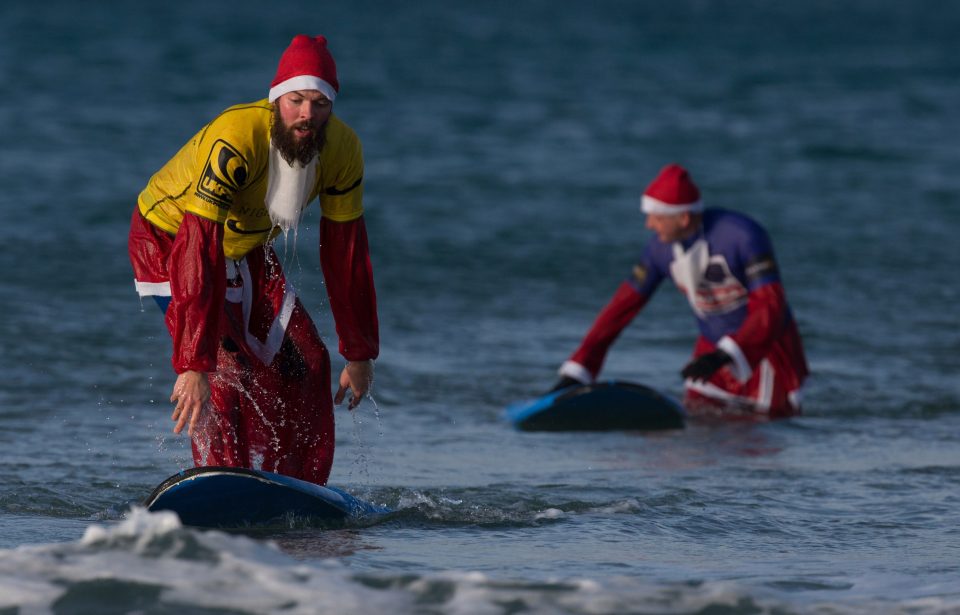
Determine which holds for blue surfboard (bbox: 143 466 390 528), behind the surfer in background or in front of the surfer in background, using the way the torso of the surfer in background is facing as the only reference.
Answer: in front

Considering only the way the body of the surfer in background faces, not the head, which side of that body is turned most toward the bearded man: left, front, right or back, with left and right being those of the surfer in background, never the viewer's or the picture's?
front

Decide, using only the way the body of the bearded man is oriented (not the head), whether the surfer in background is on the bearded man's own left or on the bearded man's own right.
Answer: on the bearded man's own left

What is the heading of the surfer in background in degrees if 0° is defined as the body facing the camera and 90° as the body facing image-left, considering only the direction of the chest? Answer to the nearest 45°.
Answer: approximately 45°

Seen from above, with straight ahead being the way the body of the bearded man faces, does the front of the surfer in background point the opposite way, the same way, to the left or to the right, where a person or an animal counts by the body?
to the right

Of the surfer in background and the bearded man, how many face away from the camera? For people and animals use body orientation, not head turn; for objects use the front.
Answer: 0

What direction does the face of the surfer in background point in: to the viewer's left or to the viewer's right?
to the viewer's left

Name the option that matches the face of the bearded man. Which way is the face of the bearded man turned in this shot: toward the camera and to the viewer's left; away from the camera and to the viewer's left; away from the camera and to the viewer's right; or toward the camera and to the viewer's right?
toward the camera and to the viewer's right

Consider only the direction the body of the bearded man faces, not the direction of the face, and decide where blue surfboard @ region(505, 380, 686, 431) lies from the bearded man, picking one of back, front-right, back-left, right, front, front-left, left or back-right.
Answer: left
